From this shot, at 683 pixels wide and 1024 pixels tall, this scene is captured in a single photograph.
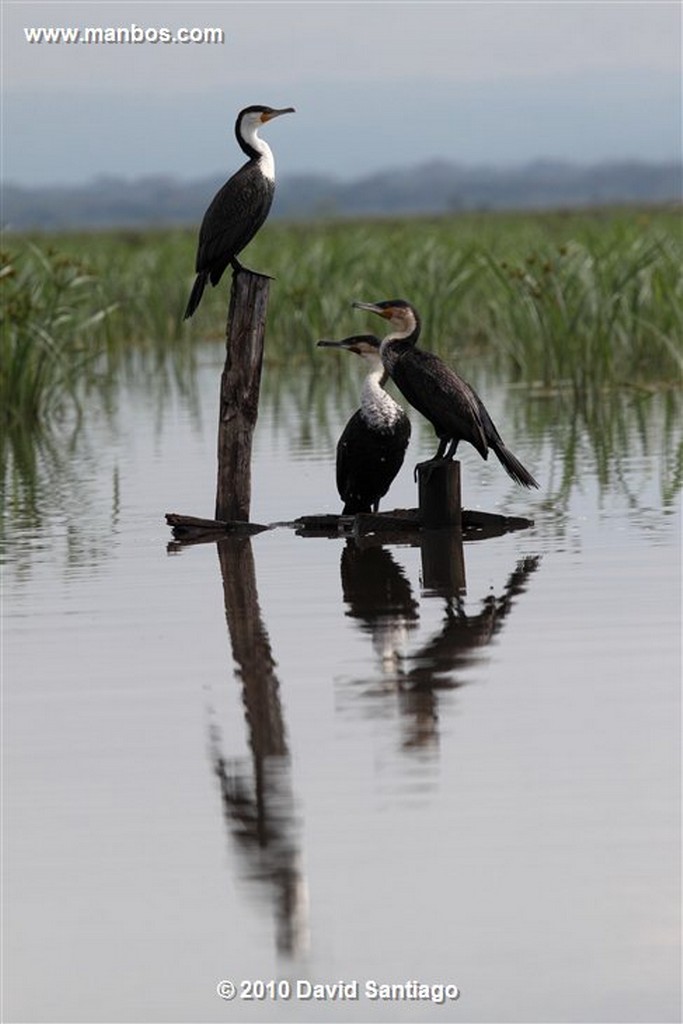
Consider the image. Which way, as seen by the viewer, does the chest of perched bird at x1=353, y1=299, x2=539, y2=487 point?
to the viewer's left

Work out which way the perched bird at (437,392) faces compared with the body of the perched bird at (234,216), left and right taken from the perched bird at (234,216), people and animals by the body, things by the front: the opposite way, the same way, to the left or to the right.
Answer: the opposite way

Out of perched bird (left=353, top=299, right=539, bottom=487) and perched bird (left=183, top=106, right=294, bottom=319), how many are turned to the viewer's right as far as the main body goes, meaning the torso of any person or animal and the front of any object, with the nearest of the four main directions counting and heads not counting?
1

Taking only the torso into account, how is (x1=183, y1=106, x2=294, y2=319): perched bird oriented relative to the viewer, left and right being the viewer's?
facing to the right of the viewer

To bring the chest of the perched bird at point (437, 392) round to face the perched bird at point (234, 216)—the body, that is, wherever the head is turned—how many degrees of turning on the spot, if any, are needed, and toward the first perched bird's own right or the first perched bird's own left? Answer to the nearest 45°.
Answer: approximately 45° to the first perched bird's own right

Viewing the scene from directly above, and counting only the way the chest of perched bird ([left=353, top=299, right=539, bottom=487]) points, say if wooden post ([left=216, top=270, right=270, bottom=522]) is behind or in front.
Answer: in front

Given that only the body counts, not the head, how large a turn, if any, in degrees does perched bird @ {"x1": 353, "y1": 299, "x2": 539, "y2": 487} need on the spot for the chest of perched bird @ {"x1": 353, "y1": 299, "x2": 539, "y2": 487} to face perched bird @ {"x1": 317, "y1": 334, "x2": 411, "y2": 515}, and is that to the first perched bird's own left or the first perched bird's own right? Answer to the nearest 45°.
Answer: approximately 45° to the first perched bird's own right

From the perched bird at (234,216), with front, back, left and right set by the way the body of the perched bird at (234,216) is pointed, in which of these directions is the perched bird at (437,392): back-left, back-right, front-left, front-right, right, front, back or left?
front-right
